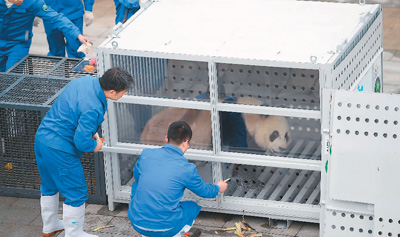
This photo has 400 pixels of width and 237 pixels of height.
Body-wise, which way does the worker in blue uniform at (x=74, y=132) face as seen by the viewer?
to the viewer's right

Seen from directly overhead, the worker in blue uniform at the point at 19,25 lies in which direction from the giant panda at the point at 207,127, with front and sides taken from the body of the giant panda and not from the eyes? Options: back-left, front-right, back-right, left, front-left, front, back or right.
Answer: back-left

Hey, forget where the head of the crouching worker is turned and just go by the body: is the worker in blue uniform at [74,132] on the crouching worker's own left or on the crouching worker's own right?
on the crouching worker's own left

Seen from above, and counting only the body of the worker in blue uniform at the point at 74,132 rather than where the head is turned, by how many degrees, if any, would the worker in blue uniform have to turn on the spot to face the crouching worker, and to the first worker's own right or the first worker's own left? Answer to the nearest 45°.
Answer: approximately 45° to the first worker's own right

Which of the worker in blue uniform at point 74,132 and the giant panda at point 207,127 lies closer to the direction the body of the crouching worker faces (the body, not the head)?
the giant panda

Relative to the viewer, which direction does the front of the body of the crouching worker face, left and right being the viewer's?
facing away from the viewer and to the right of the viewer

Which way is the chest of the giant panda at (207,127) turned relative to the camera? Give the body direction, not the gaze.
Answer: to the viewer's right

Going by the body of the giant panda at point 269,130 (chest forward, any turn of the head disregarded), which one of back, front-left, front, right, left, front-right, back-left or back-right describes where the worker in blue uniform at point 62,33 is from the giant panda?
back
